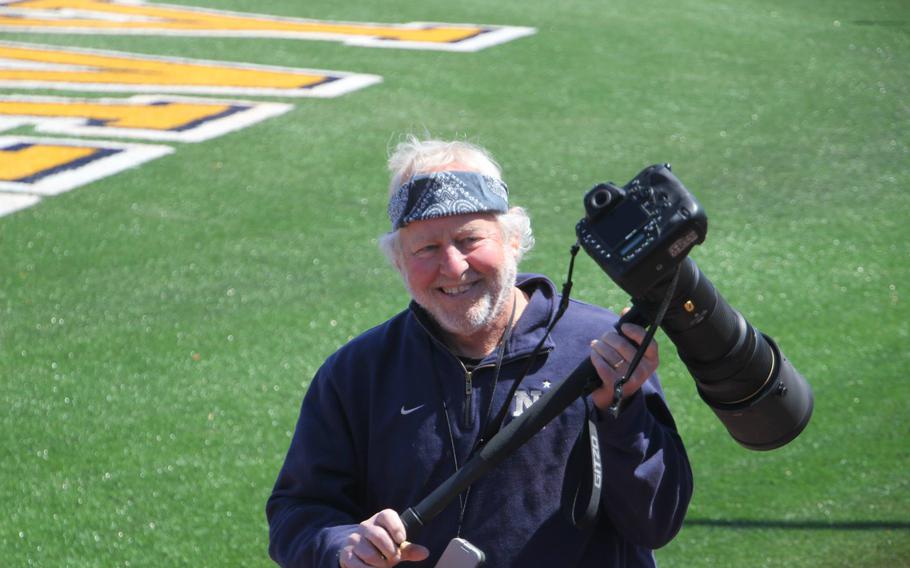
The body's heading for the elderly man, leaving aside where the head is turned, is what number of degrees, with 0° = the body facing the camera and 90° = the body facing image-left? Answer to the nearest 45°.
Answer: approximately 0°
